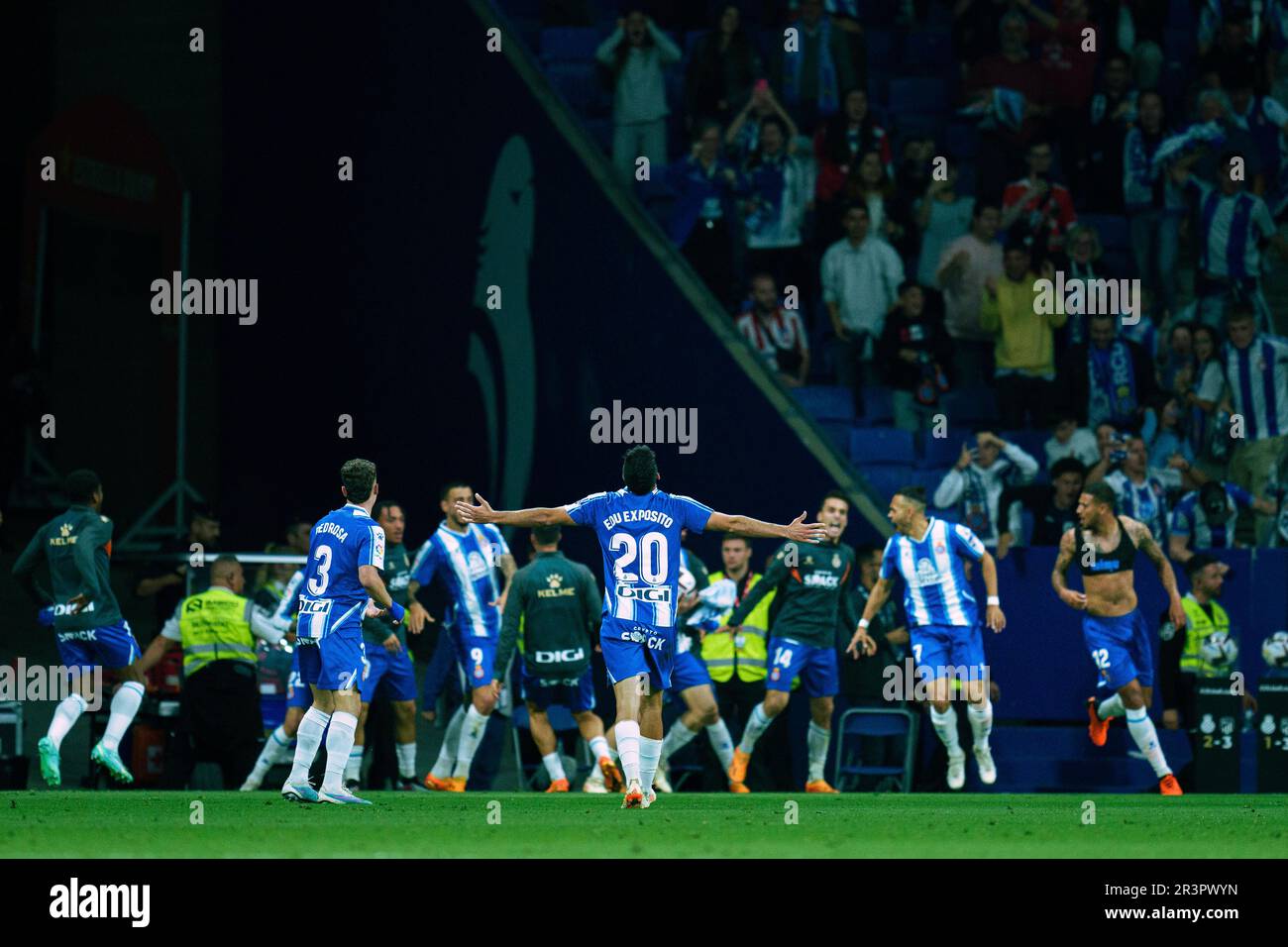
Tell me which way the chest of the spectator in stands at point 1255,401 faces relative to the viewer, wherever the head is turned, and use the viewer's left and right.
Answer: facing the viewer and to the left of the viewer

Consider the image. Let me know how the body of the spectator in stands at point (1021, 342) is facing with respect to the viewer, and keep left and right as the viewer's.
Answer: facing the viewer

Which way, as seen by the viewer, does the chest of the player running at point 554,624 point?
away from the camera

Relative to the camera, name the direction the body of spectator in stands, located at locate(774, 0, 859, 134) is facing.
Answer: toward the camera

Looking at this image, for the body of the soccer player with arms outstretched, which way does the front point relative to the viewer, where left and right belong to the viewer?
facing away from the viewer

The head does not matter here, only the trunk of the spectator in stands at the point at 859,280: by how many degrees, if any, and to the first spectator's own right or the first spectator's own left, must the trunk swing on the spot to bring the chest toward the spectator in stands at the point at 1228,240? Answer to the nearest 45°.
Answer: approximately 90° to the first spectator's own left

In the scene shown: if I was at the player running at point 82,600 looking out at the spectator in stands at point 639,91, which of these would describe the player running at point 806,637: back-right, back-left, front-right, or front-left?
front-right

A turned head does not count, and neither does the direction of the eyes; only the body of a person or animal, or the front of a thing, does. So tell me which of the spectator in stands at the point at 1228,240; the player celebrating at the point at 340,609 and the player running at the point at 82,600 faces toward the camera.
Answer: the spectator in stands

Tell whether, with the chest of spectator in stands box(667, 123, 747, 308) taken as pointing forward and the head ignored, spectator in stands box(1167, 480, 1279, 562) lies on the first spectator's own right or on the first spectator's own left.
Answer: on the first spectator's own left

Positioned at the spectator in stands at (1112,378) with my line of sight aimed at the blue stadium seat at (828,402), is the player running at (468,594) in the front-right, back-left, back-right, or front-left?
front-left

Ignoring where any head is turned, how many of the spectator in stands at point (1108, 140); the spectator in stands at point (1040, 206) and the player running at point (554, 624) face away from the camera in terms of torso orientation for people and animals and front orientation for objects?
1

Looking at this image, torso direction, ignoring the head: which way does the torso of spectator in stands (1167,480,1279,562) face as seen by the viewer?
toward the camera

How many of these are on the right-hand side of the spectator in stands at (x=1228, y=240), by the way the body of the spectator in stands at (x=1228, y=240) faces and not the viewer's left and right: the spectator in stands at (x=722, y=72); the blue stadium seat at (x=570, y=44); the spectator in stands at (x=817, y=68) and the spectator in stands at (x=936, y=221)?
4

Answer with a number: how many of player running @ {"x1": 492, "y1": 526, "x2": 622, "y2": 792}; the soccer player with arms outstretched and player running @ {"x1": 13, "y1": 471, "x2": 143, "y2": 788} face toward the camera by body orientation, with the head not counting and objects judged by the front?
0
